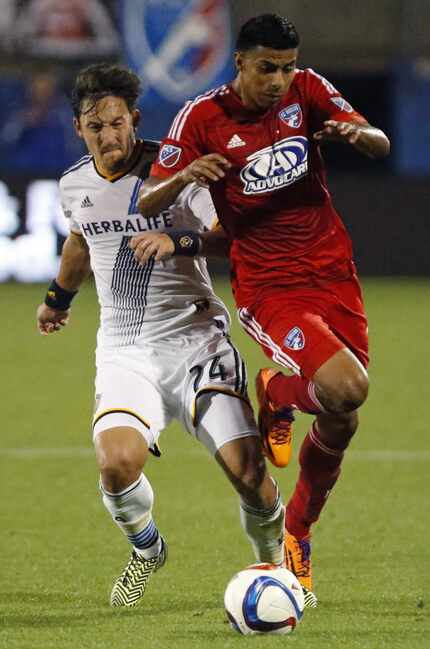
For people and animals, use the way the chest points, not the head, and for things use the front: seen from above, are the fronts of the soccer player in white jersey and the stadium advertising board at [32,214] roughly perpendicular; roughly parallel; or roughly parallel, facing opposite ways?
roughly parallel

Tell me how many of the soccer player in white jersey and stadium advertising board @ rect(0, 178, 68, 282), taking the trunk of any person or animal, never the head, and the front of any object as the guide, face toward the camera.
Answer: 2

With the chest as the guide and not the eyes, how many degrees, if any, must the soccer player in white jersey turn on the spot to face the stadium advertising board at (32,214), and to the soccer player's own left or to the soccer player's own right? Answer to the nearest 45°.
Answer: approximately 180°

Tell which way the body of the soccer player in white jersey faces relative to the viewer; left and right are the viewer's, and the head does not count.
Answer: facing the viewer

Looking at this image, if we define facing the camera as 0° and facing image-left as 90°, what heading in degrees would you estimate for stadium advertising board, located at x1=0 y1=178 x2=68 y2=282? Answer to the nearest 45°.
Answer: approximately 0°

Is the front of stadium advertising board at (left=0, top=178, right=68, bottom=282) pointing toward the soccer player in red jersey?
yes

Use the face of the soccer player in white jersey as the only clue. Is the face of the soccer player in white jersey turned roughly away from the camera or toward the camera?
toward the camera

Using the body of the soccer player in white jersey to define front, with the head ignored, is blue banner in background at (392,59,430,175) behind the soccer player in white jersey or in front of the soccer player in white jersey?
behind

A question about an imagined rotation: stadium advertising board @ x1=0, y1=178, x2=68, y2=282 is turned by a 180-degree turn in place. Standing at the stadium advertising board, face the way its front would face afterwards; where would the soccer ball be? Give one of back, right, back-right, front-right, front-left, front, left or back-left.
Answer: back

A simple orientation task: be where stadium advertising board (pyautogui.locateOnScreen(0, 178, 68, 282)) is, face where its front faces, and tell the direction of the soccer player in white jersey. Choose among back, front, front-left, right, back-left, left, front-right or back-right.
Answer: front
